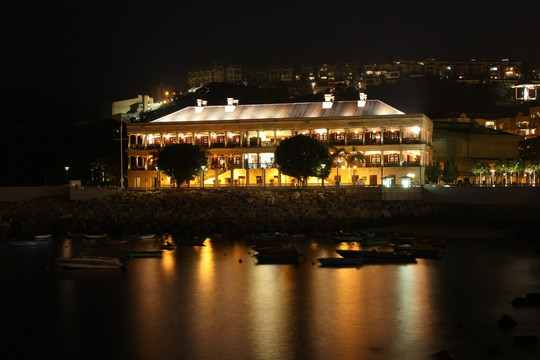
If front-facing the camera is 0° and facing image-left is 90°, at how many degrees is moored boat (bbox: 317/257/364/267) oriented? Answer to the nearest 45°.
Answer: approximately 90°

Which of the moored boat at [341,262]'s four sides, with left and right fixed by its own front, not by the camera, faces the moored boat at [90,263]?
front

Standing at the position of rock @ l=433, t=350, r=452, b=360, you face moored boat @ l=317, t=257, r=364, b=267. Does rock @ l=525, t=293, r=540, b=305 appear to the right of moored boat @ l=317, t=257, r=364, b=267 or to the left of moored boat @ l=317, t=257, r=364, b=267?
right

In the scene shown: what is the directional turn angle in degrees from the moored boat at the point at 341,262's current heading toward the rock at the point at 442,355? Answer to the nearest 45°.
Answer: approximately 90° to its left

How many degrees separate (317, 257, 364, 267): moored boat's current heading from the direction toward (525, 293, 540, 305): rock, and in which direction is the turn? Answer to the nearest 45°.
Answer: approximately 135° to its left
